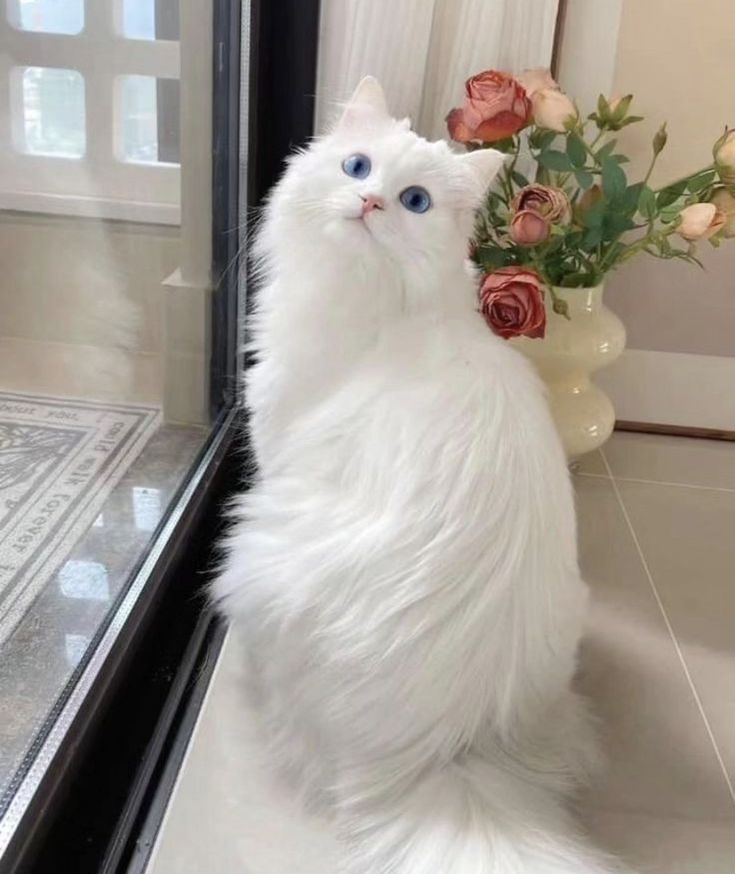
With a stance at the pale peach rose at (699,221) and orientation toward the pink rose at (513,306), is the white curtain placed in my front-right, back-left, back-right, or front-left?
front-right

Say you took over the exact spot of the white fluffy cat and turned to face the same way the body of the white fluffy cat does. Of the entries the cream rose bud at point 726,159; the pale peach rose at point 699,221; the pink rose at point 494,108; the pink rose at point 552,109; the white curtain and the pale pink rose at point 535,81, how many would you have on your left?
0

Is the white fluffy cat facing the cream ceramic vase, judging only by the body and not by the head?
no

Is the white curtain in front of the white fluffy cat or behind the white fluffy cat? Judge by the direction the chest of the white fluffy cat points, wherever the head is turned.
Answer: in front

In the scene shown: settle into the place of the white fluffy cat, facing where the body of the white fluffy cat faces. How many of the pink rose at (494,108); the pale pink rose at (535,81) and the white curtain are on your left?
0

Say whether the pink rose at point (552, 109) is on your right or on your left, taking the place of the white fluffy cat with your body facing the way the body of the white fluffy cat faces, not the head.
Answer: on your right

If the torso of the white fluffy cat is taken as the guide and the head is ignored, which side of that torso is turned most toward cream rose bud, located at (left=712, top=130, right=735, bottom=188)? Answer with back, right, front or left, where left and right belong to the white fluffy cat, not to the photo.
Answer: right

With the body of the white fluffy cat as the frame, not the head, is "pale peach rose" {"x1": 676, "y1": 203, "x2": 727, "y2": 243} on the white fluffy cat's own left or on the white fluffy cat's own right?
on the white fluffy cat's own right

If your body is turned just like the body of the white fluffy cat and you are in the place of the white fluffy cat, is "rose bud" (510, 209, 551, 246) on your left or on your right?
on your right

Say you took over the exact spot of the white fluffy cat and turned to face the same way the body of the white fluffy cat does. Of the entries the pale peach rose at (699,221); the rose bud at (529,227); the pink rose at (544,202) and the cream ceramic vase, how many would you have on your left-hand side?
0

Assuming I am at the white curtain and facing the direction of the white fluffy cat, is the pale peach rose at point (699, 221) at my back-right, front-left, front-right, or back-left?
front-left

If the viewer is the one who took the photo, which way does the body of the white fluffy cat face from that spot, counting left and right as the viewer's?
facing away from the viewer and to the left of the viewer
